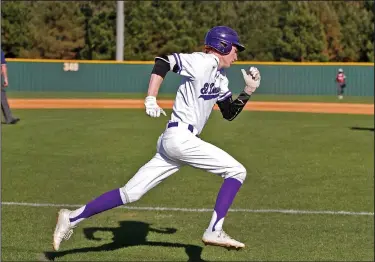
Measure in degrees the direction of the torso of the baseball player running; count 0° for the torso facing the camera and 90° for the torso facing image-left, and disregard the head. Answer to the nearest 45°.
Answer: approximately 270°

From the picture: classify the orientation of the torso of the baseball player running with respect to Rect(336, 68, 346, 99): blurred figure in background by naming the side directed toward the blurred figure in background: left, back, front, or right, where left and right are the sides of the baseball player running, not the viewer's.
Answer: left

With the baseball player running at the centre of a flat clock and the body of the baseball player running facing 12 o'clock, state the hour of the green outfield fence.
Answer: The green outfield fence is roughly at 9 o'clock from the baseball player running.

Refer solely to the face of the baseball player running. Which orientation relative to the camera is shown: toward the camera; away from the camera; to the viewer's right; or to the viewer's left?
to the viewer's right
